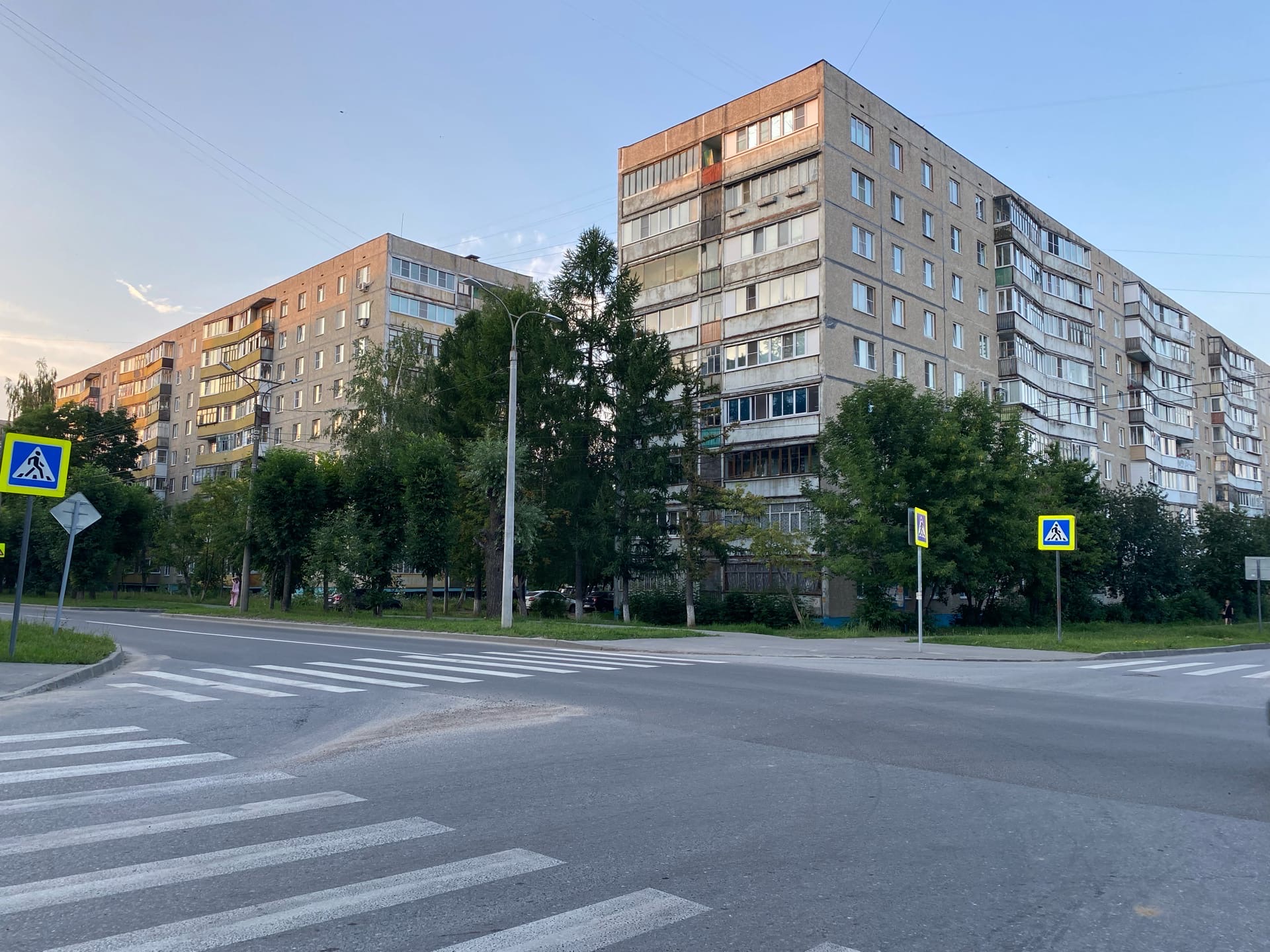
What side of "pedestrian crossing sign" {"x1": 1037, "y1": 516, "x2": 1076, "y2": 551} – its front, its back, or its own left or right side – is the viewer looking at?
front

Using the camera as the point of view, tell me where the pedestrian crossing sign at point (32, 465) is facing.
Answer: facing the viewer

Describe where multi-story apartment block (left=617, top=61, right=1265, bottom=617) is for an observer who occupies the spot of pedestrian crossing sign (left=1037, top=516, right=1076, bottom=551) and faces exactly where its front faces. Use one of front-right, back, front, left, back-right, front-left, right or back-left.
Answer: back-right

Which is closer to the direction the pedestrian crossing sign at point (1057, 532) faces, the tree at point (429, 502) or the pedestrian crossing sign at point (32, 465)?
the pedestrian crossing sign

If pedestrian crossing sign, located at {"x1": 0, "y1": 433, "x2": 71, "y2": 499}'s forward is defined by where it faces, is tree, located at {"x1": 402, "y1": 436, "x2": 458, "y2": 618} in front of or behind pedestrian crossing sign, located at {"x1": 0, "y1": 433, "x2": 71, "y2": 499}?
behind

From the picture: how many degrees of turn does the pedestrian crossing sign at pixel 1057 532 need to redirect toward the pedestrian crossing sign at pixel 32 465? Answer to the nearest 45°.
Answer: approximately 45° to its right

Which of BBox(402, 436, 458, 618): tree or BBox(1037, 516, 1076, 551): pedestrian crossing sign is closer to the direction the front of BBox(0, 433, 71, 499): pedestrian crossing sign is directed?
the pedestrian crossing sign

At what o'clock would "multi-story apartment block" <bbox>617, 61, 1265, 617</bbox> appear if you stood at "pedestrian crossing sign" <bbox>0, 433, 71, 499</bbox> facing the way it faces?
The multi-story apartment block is roughly at 8 o'clock from the pedestrian crossing sign.

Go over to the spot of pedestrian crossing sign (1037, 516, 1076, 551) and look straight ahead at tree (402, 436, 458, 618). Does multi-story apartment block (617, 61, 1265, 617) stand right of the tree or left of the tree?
right

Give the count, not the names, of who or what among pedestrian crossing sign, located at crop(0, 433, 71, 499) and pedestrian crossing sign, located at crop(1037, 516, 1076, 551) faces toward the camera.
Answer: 2

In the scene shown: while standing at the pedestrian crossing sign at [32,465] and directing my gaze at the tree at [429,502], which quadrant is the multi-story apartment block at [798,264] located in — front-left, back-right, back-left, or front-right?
front-right

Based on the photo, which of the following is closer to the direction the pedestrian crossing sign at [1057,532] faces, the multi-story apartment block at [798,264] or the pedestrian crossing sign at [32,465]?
the pedestrian crossing sign

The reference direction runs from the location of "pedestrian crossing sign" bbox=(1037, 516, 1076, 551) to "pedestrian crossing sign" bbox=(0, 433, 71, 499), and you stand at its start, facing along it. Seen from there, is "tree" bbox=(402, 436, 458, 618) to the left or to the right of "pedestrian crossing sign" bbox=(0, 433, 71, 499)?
right

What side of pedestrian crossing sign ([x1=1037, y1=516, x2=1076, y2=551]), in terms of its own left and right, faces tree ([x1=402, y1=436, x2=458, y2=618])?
right

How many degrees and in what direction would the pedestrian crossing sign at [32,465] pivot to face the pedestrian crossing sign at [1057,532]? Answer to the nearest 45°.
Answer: approximately 90° to its left
